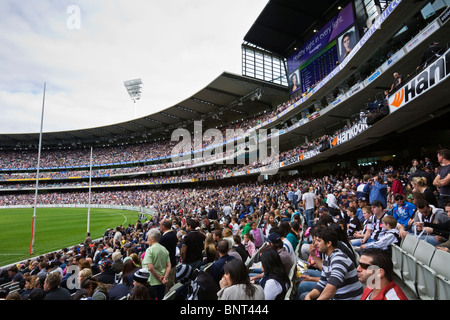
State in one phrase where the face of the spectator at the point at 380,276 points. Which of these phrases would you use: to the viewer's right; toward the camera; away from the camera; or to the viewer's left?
to the viewer's left

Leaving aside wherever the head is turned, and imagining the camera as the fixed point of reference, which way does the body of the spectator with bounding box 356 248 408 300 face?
to the viewer's left

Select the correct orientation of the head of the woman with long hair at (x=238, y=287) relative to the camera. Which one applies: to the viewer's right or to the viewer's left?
to the viewer's left

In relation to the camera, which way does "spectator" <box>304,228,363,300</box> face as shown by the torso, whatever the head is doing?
to the viewer's left

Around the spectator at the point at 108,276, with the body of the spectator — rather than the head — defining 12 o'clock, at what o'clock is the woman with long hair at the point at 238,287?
The woman with long hair is roughly at 7 o'clock from the spectator.

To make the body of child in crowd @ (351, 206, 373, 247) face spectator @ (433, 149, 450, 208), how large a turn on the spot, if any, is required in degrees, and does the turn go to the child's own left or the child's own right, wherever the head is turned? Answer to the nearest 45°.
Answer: approximately 180°

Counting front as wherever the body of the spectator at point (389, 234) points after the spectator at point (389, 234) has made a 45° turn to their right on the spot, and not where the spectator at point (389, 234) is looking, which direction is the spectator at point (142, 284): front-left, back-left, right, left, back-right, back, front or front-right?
left

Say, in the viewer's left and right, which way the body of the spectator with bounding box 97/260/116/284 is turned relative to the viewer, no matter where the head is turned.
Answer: facing away from the viewer and to the left of the viewer

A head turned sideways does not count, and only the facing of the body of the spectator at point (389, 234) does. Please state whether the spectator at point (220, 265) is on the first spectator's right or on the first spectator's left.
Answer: on the first spectator's left

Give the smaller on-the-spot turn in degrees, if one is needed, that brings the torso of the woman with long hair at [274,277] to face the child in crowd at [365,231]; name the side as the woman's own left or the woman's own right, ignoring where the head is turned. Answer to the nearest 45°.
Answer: approximately 90° to the woman's own right

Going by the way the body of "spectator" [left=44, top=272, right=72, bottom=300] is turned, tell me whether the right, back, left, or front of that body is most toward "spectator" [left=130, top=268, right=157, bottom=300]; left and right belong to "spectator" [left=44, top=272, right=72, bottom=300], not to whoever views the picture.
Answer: back

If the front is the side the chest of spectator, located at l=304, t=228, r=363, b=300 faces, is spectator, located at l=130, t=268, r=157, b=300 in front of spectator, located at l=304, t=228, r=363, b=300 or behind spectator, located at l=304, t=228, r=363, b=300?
in front

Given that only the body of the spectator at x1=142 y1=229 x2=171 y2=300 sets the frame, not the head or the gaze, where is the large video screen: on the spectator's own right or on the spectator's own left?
on the spectator's own right

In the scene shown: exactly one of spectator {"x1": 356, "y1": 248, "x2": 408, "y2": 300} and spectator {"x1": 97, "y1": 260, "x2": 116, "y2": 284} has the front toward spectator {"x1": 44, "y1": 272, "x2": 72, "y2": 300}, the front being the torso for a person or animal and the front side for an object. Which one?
spectator {"x1": 356, "y1": 248, "x2": 408, "y2": 300}

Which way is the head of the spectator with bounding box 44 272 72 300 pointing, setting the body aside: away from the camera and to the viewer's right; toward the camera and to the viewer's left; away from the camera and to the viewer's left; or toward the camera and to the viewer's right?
away from the camera and to the viewer's left

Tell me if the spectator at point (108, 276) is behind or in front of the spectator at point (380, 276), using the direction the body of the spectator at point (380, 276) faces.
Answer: in front

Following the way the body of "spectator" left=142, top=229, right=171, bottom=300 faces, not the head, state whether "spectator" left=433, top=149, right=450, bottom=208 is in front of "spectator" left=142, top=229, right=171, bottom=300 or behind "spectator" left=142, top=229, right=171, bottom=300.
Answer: behind

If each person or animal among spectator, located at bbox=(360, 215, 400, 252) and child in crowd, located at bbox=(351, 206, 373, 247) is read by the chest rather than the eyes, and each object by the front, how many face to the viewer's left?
2

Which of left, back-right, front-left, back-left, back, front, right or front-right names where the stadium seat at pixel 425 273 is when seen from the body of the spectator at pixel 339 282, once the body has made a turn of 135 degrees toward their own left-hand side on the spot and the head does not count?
left

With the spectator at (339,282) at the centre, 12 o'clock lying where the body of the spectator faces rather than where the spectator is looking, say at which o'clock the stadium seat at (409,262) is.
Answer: The stadium seat is roughly at 4 o'clock from the spectator.

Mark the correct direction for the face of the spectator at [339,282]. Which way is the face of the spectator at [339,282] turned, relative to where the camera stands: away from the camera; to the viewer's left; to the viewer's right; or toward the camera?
to the viewer's left
